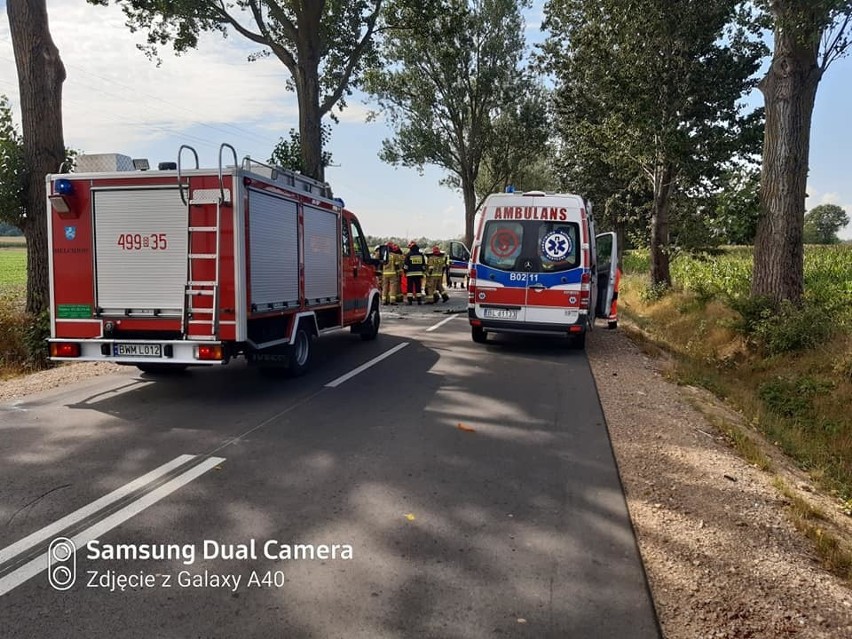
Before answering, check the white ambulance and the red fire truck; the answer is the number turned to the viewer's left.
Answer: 0

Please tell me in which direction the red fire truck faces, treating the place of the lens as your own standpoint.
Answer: facing away from the viewer and to the right of the viewer

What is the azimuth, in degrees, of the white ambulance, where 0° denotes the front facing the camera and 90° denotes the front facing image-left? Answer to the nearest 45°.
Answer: approximately 180°

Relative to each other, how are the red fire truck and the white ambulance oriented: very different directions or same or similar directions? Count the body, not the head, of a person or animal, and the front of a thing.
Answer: same or similar directions

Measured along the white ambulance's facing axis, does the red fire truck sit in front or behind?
behind

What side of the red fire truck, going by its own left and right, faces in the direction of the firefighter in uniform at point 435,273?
front

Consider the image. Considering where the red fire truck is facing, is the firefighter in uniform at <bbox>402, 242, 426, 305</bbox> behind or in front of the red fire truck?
in front
